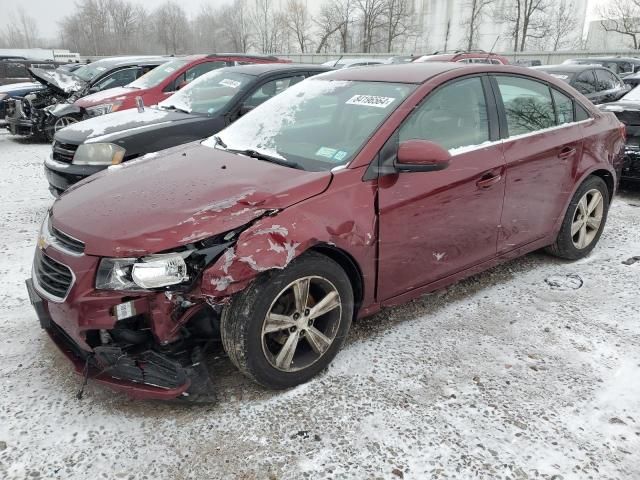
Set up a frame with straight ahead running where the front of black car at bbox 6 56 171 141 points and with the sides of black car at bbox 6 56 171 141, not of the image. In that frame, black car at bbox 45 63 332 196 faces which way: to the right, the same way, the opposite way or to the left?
the same way

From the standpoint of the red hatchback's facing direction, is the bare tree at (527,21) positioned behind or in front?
behind

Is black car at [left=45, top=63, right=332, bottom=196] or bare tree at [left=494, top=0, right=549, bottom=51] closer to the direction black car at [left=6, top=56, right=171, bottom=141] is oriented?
the black car

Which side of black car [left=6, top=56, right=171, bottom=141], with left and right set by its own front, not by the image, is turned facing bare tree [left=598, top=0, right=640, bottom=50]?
back

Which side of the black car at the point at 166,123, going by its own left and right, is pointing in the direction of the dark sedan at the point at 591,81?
back

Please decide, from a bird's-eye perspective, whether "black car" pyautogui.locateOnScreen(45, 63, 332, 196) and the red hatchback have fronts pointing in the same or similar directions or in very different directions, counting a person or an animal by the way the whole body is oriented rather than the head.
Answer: same or similar directions

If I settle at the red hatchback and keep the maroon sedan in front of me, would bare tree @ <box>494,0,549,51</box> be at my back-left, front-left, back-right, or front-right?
back-left

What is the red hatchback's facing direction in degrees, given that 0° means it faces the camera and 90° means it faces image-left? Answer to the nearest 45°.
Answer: approximately 45°

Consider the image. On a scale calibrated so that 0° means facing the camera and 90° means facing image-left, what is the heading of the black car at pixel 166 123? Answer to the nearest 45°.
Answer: approximately 45°

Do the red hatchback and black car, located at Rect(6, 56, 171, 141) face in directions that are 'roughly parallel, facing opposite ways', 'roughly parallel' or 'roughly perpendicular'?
roughly parallel

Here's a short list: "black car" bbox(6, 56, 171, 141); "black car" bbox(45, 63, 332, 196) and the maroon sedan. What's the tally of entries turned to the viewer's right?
0

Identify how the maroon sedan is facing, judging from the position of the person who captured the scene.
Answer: facing the viewer and to the left of the viewer

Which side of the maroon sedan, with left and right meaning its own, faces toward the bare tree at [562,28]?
back

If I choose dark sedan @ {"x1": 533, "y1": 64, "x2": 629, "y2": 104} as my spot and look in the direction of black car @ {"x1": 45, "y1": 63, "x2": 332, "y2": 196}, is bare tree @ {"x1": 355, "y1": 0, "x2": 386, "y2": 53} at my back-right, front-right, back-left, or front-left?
back-right

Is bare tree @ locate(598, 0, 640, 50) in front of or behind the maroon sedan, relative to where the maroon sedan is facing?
behind

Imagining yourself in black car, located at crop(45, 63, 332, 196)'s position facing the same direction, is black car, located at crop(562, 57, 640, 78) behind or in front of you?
behind

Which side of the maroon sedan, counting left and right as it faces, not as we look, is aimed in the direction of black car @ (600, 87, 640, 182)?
back

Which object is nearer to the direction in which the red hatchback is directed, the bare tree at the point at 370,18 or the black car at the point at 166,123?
the black car

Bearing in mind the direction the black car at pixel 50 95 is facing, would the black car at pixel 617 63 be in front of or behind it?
behind

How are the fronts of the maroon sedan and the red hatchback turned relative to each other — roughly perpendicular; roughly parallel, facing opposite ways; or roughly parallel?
roughly parallel

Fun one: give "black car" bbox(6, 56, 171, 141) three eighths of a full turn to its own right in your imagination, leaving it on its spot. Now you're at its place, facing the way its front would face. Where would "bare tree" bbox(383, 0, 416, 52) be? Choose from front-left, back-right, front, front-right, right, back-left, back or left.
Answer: front-right
